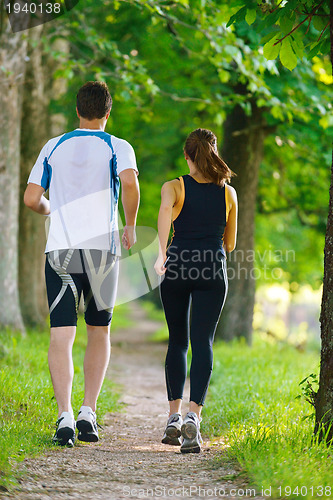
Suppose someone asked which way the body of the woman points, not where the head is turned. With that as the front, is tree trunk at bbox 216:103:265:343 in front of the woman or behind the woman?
in front

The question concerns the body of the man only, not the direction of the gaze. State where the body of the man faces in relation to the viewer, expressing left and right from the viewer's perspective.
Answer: facing away from the viewer

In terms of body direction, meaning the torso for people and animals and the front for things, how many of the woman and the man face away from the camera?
2

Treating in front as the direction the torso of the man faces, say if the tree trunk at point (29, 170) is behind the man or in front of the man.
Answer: in front

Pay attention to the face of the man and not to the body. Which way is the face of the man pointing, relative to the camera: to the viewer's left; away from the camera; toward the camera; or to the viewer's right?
away from the camera

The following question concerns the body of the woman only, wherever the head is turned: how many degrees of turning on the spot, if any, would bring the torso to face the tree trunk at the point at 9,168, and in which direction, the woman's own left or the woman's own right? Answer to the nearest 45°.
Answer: approximately 45° to the woman's own left

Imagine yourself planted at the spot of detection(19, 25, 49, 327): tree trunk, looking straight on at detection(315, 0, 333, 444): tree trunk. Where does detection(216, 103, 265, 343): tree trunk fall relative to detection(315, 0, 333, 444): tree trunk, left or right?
left

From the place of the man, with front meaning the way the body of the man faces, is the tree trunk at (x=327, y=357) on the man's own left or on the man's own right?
on the man's own right

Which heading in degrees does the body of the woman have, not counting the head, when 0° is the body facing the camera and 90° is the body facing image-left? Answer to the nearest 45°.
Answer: approximately 180°

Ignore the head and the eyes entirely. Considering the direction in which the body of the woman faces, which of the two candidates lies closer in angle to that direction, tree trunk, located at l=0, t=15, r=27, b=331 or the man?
the tree trunk

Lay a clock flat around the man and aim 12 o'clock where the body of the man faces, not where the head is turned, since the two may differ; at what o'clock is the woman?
The woman is roughly at 3 o'clock from the man.
